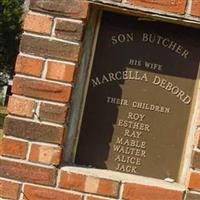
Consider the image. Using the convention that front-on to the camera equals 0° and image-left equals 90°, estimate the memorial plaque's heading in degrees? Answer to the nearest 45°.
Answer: approximately 0°
